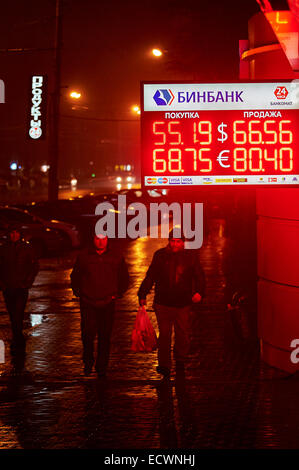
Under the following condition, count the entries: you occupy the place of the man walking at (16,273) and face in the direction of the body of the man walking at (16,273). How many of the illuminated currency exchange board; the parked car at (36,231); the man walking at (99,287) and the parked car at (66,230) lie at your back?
2

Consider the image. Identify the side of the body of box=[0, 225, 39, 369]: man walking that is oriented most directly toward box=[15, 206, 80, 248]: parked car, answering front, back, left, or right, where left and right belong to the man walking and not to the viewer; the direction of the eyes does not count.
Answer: back

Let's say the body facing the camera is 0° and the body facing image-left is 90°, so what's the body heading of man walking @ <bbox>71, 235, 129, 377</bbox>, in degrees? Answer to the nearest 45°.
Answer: approximately 0°

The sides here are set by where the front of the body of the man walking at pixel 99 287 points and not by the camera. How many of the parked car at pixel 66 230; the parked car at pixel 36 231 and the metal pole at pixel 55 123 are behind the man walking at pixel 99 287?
3

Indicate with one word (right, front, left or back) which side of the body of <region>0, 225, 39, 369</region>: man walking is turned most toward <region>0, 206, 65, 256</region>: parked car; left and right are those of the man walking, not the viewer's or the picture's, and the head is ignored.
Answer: back

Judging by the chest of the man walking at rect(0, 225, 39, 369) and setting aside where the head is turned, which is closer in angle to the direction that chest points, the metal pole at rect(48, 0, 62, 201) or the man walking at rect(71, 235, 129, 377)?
the man walking

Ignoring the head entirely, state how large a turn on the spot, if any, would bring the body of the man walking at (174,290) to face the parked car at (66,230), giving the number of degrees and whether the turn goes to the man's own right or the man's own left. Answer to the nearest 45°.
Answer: approximately 180°

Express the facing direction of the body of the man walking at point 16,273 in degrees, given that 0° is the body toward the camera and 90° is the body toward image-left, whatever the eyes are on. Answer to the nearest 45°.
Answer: approximately 0°
